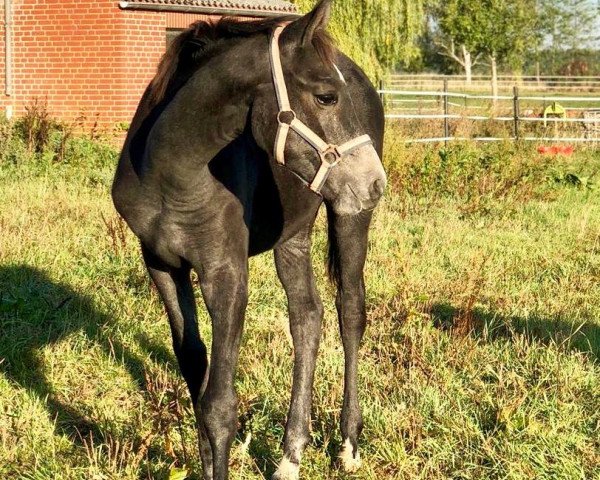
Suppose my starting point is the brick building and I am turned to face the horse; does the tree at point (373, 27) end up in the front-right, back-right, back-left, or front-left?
back-left

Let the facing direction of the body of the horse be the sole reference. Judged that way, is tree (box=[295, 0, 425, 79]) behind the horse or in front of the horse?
behind
